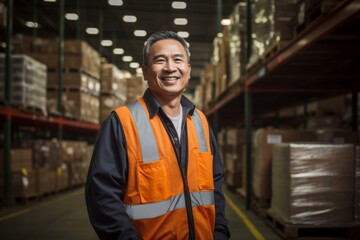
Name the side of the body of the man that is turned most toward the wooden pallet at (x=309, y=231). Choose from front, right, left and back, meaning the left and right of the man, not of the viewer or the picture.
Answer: left

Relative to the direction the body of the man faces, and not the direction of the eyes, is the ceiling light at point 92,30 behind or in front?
behind

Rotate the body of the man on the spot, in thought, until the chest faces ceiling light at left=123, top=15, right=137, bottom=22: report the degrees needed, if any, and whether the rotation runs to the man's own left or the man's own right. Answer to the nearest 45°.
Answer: approximately 135° to the man's own left

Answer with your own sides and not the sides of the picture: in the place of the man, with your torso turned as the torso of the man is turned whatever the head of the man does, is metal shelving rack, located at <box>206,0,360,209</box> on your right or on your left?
on your left

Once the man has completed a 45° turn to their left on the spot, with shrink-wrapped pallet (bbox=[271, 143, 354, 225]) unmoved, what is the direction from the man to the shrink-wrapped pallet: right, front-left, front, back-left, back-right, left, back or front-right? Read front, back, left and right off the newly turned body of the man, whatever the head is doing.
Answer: front-left

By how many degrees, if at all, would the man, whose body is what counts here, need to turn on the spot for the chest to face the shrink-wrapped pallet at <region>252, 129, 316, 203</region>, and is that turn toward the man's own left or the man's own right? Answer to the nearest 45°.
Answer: approximately 135° to the man's own left

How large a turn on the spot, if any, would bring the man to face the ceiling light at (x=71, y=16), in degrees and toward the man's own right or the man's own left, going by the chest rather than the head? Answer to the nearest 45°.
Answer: approximately 135° to the man's own left

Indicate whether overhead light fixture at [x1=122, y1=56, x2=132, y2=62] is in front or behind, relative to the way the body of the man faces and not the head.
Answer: behind

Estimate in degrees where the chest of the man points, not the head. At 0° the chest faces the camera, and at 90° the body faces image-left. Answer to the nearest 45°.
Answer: approximately 315°
